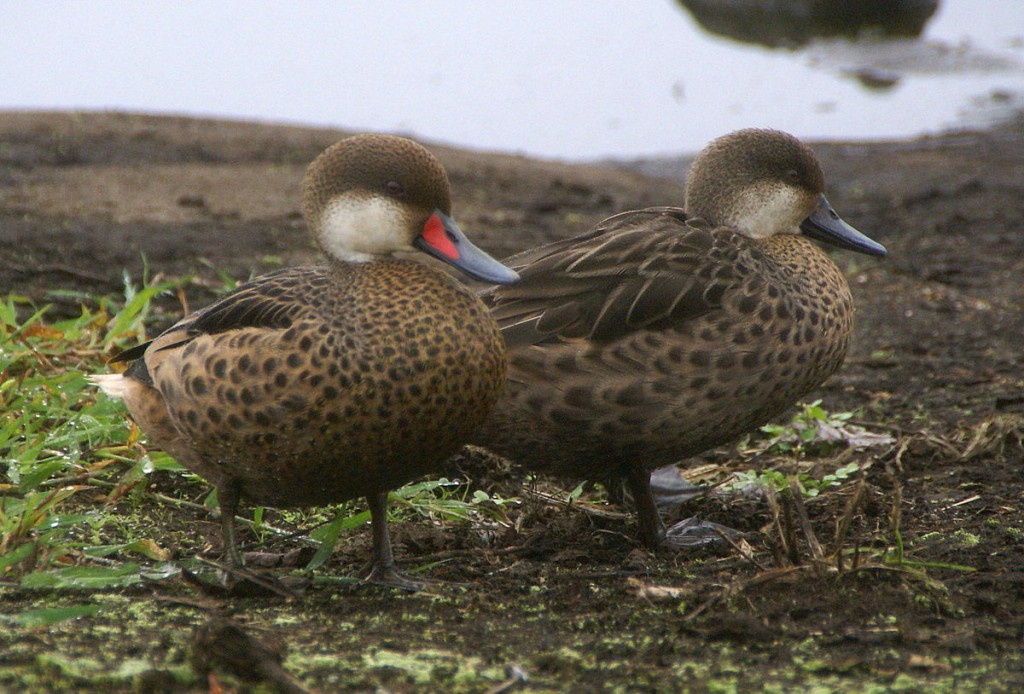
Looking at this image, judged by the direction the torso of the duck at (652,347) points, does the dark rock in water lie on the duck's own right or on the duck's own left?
on the duck's own left

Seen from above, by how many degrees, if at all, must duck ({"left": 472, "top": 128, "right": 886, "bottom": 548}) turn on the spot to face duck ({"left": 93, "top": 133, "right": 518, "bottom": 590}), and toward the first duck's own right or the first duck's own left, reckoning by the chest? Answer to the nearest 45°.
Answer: approximately 135° to the first duck's own right

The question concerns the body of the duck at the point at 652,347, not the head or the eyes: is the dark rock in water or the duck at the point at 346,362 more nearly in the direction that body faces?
the dark rock in water

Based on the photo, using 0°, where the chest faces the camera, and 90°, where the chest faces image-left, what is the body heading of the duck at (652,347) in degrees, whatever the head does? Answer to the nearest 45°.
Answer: approximately 270°

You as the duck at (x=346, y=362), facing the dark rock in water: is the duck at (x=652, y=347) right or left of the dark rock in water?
right
